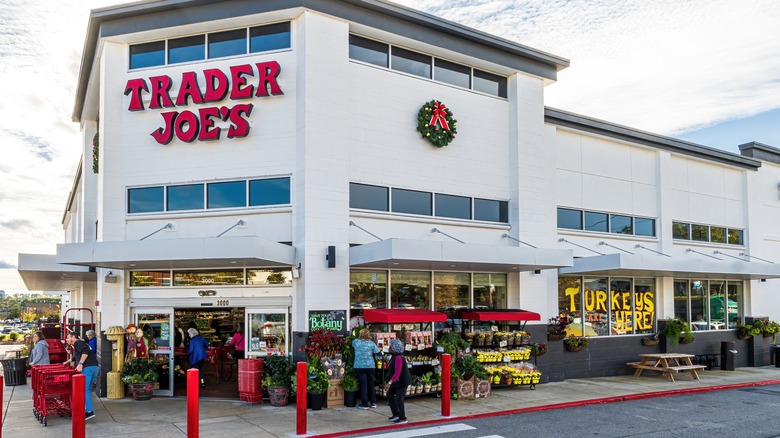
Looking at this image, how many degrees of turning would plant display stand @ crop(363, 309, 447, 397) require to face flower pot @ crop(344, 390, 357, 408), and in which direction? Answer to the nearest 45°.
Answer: approximately 45° to its right

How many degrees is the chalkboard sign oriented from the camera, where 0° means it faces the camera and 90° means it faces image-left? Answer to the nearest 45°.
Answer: approximately 0°

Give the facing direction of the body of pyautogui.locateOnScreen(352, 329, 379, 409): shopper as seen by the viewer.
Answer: away from the camera

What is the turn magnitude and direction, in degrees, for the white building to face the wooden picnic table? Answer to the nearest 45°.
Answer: approximately 45° to its left

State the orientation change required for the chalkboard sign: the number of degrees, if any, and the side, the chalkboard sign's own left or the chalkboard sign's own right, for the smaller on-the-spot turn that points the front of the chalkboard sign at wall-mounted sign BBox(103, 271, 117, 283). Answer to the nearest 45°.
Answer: approximately 90° to the chalkboard sign's own right

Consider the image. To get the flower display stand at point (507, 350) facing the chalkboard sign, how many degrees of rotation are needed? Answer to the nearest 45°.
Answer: approximately 45° to its right
